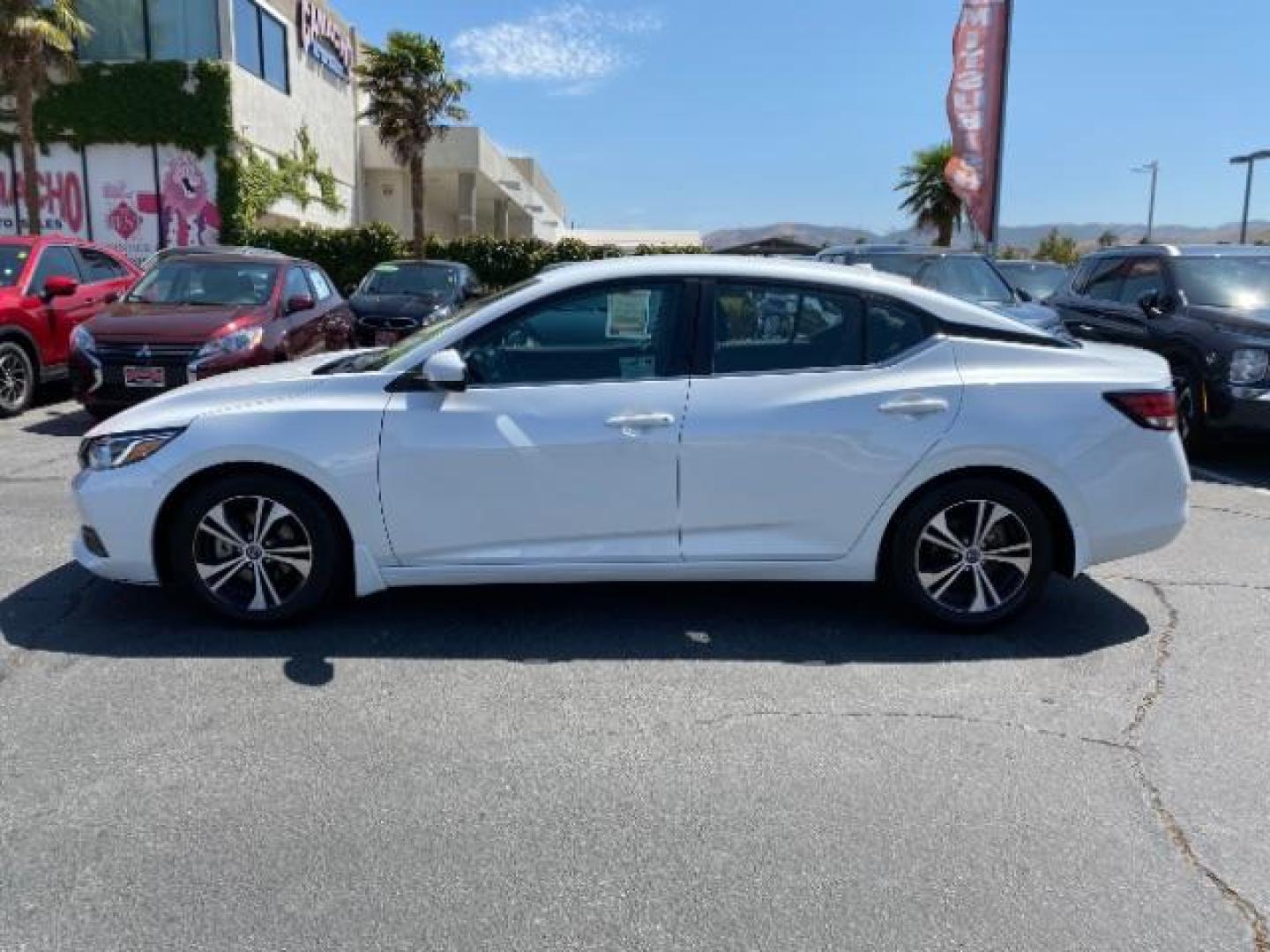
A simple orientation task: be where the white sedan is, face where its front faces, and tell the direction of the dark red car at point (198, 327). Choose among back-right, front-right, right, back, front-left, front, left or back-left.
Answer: front-right

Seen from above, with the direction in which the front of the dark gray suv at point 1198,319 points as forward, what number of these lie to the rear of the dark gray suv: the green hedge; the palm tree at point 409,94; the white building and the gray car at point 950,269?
4

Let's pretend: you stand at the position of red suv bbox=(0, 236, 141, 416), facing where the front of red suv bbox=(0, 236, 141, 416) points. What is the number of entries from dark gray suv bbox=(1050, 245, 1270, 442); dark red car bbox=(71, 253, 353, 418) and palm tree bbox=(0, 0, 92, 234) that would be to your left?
2

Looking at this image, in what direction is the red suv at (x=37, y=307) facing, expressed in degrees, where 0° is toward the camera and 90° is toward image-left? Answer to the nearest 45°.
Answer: approximately 45°

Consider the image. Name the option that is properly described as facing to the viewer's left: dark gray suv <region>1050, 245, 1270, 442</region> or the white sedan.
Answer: the white sedan

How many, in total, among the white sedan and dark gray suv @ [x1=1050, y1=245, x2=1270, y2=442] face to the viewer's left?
1

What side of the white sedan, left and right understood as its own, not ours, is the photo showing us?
left

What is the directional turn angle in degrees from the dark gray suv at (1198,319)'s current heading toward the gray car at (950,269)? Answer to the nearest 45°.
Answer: approximately 180°

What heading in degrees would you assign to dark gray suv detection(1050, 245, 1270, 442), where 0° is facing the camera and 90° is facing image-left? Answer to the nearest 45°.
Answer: approximately 315°

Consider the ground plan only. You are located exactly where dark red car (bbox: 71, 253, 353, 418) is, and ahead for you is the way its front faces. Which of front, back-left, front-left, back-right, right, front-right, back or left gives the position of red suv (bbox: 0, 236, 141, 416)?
right

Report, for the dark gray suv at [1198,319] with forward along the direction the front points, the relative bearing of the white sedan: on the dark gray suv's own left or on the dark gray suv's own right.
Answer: on the dark gray suv's own right

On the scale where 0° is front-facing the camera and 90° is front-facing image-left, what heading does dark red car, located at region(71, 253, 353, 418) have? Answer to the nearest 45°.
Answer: approximately 45°

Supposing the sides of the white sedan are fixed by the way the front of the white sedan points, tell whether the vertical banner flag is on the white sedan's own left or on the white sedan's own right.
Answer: on the white sedan's own right
